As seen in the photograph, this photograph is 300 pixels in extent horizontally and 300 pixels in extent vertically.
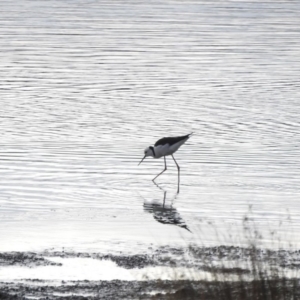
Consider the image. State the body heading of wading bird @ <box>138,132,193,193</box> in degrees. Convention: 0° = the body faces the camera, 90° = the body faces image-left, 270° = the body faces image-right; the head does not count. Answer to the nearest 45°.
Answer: approximately 90°
